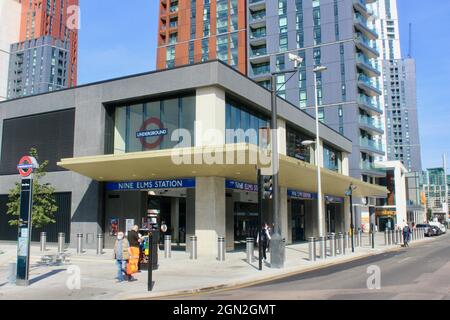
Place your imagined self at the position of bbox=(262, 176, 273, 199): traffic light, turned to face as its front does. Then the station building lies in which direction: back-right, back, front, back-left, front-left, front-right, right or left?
back

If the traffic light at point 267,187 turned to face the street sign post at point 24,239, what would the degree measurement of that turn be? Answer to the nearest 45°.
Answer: approximately 90° to its right

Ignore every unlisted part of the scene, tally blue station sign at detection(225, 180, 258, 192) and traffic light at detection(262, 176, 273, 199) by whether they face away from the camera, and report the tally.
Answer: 0

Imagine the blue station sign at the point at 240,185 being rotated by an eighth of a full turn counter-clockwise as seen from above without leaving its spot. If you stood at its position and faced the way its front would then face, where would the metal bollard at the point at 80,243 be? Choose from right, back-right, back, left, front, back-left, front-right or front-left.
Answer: back

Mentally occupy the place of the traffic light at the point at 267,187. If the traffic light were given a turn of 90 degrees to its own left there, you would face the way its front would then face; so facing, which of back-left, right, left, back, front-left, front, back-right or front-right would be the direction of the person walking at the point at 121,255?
back

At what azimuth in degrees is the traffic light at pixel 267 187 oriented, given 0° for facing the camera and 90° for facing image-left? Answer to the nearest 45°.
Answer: approximately 315°

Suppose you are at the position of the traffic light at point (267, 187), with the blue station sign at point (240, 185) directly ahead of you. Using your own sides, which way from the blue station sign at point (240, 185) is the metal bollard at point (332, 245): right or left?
right

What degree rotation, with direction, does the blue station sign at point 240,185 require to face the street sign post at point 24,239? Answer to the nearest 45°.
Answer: approximately 90° to its right

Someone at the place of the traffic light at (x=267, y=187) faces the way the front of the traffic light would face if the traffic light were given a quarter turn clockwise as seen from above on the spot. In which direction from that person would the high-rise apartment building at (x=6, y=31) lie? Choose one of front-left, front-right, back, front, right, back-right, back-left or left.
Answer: right

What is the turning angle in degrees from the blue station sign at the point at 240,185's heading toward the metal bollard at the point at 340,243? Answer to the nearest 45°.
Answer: approximately 45° to its left

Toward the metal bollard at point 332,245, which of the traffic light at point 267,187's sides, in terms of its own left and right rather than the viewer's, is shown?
left

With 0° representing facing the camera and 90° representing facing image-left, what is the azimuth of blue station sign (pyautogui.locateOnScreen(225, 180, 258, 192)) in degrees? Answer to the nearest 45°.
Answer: approximately 315°

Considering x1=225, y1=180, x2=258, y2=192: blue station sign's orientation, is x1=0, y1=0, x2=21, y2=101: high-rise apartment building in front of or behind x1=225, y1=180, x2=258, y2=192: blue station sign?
behind
